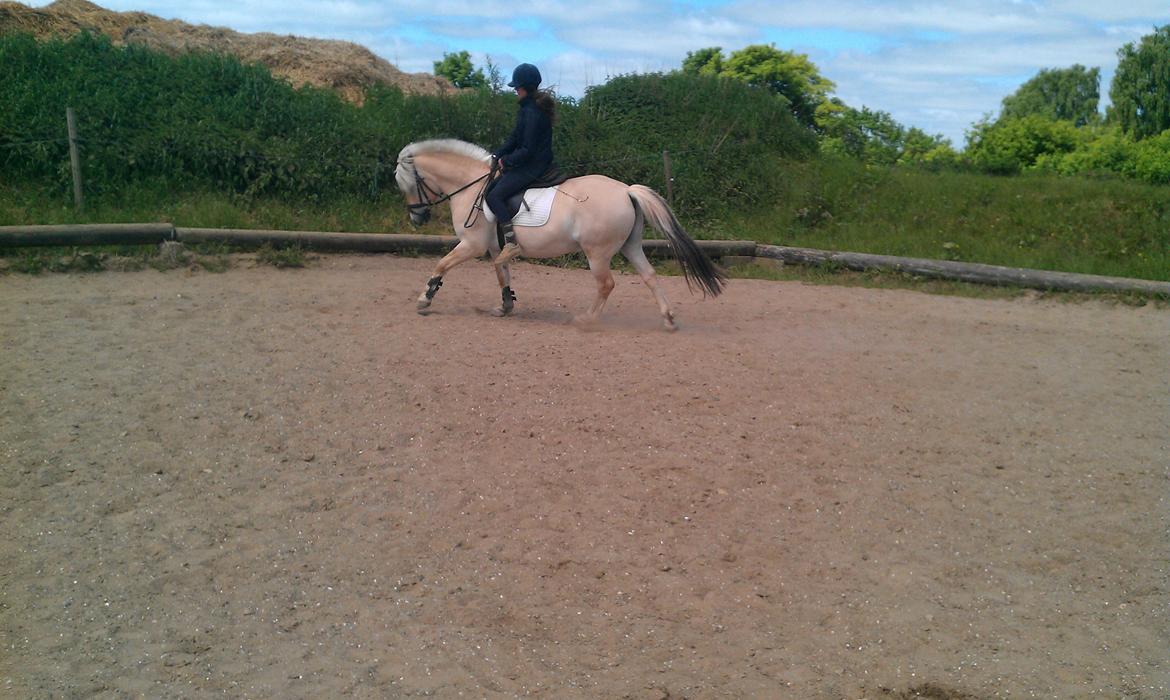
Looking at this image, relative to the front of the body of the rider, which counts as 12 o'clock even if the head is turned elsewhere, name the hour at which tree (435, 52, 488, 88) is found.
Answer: The tree is roughly at 3 o'clock from the rider.

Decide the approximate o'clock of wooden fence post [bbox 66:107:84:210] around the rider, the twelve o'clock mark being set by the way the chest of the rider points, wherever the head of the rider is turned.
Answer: The wooden fence post is roughly at 1 o'clock from the rider.

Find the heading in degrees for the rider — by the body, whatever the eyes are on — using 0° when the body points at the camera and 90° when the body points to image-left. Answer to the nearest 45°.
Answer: approximately 90°

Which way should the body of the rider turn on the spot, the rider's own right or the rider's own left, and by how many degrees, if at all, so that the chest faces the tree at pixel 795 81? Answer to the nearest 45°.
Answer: approximately 135° to the rider's own right

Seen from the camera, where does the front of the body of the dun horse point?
to the viewer's left

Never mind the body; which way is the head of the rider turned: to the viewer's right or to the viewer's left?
to the viewer's left

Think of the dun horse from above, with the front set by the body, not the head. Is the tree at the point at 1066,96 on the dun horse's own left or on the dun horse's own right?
on the dun horse's own right

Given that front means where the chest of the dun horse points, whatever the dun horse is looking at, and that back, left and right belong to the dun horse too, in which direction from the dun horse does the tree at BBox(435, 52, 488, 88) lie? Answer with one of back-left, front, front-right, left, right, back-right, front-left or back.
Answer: right

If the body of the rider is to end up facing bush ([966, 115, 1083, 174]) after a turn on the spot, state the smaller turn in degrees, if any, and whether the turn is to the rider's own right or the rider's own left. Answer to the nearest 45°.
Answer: approximately 135° to the rider's own right

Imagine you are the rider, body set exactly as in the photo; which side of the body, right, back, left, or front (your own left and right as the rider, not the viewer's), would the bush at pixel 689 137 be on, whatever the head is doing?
right

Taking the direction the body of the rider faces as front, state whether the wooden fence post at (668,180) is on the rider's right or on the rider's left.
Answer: on the rider's right
